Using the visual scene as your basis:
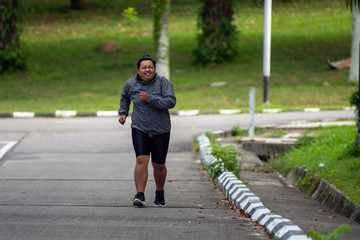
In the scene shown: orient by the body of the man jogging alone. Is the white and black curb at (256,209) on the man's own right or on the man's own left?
on the man's own left

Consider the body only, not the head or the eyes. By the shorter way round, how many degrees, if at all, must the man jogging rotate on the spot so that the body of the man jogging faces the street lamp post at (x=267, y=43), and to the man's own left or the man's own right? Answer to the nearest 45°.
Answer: approximately 180°

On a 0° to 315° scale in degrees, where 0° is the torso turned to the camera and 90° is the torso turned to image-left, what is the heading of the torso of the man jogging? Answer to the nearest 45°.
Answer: approximately 0°

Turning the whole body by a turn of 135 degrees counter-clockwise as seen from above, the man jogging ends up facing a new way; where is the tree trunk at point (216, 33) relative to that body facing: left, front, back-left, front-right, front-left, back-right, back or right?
front-left

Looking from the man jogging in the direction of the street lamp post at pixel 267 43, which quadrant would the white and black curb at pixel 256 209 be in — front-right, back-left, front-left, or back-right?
back-right

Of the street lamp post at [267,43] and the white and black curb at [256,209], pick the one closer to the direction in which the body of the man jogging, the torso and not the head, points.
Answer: the white and black curb
